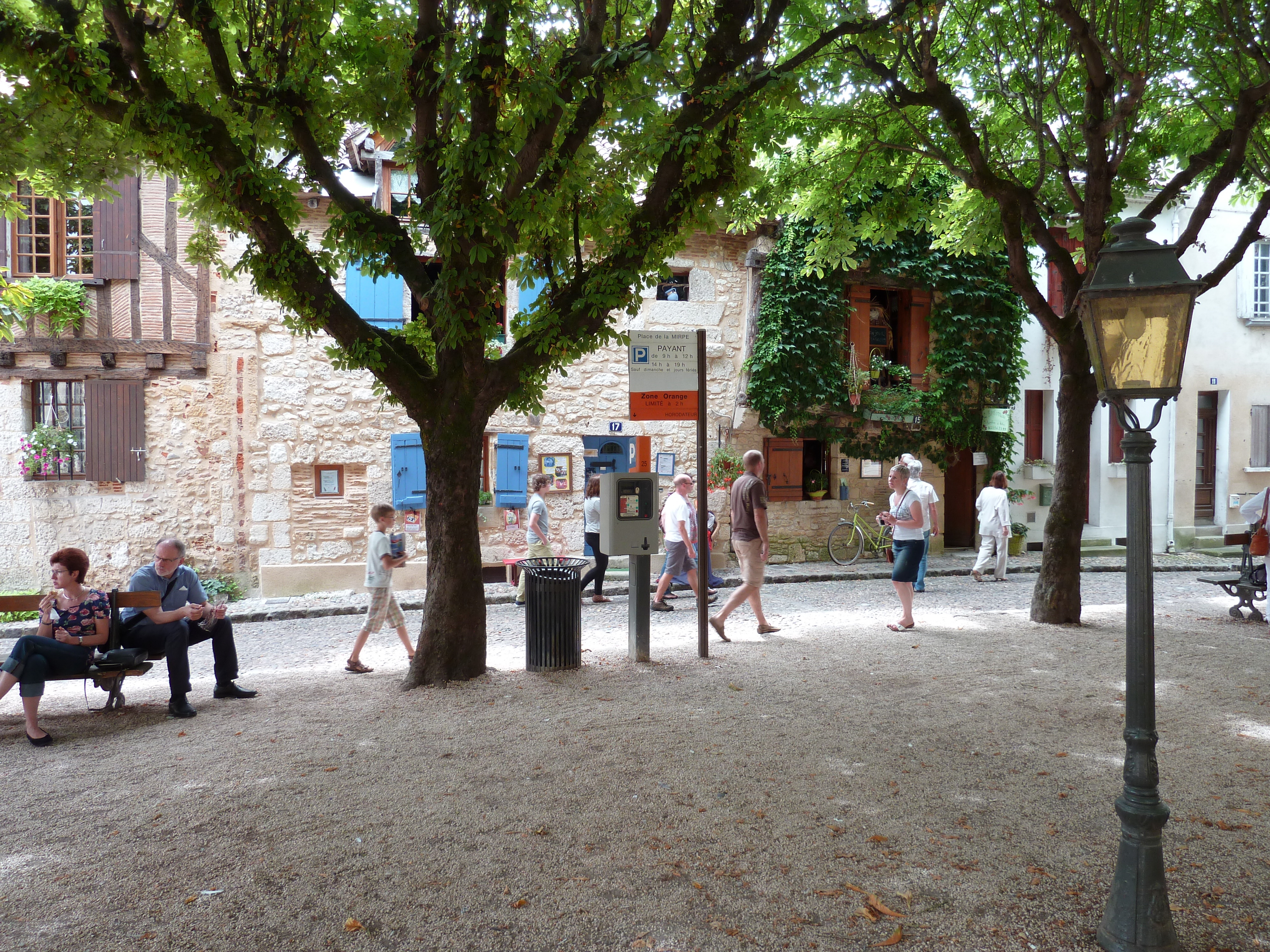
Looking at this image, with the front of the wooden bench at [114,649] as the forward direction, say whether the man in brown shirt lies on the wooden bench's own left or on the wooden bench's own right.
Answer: on the wooden bench's own left

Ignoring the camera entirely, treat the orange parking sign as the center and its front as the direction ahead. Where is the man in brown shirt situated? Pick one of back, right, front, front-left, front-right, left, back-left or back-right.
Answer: back-left

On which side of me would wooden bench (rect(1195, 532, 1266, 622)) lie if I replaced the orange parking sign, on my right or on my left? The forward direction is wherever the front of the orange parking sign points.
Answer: on my left

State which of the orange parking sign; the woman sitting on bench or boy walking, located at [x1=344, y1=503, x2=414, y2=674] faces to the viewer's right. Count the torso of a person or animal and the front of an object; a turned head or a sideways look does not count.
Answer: the boy walking

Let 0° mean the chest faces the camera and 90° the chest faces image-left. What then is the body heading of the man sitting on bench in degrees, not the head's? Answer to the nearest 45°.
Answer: approximately 315°

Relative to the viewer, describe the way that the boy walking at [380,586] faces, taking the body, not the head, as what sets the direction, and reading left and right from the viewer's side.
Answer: facing to the right of the viewer

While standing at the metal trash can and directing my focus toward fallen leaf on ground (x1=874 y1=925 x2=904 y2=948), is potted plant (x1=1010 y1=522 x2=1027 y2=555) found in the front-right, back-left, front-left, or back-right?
back-left

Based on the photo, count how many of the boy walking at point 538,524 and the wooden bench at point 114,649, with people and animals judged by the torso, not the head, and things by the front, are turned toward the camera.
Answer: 1

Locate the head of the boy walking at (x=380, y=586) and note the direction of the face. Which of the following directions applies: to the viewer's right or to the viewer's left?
to the viewer's right

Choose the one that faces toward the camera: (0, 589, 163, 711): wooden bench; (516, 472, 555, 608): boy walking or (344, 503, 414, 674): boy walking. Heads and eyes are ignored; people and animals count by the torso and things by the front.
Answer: the wooden bench

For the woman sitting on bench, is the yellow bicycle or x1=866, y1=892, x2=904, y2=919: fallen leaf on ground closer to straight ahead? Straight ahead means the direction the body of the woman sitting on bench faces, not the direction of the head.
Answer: the fallen leaf on ground

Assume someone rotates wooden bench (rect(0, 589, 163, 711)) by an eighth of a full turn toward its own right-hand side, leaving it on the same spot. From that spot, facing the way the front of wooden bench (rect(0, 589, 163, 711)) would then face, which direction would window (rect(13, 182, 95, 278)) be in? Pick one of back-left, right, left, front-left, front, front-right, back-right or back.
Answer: back-right

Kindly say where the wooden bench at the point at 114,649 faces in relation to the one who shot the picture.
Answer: facing the viewer

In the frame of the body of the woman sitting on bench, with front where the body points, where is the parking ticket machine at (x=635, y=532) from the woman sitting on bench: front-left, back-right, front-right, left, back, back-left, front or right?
back-left
